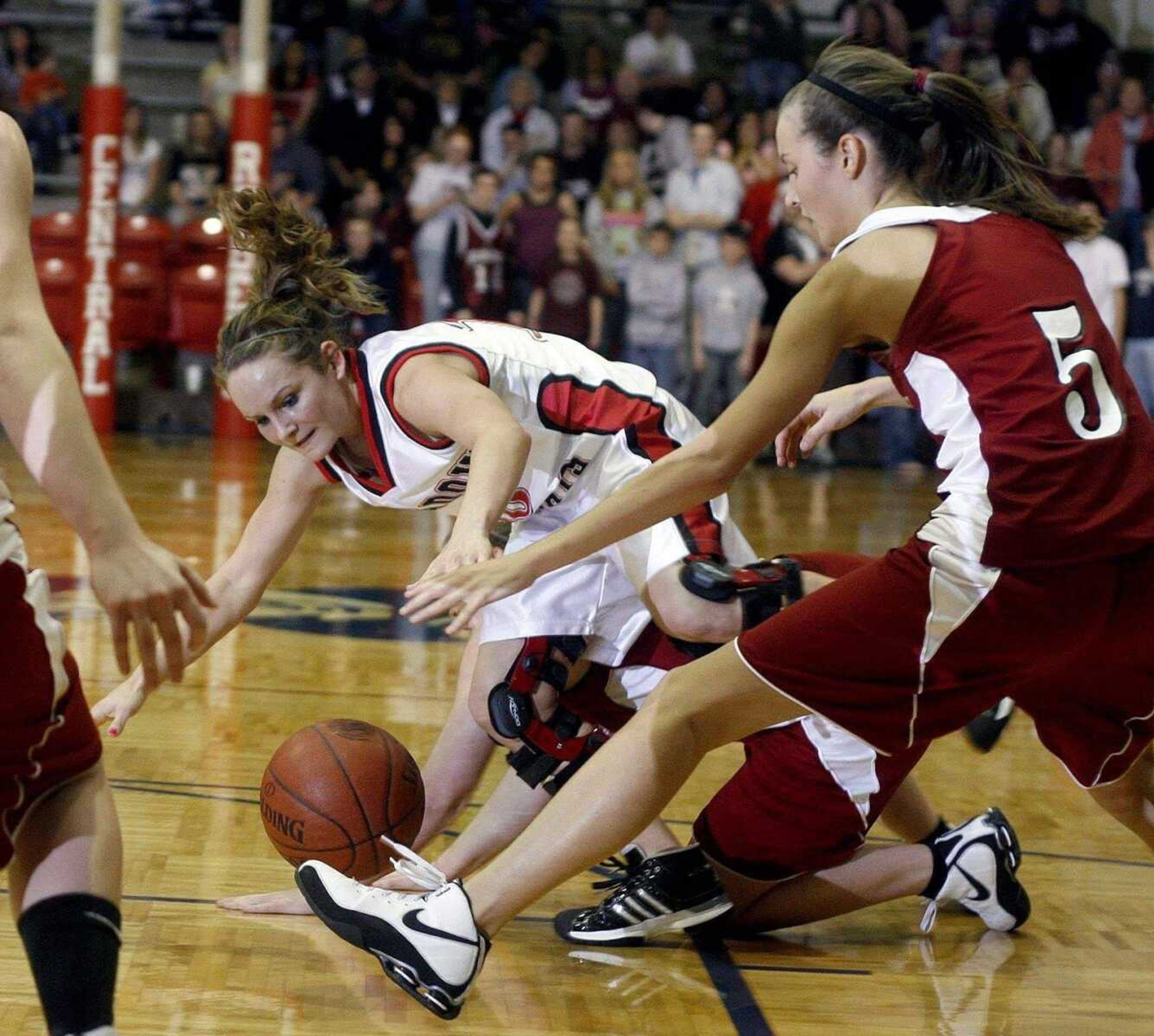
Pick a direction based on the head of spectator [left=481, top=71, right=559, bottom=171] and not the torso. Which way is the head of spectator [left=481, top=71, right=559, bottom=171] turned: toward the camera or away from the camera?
toward the camera

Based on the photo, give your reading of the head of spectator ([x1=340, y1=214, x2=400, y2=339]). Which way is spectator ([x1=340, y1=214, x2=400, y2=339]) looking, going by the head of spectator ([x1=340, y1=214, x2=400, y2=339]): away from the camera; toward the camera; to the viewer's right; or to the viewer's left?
toward the camera

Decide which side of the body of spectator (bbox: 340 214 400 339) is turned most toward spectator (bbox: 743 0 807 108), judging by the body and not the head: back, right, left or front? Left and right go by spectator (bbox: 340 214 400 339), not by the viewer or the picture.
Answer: back

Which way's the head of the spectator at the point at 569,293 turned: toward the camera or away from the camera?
toward the camera

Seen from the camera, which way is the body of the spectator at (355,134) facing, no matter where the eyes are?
toward the camera

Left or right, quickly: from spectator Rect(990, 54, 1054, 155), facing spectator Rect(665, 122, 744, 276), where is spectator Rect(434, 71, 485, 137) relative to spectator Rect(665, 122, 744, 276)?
right

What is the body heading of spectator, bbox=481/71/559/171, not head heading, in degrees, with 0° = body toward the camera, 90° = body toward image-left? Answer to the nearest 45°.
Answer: approximately 0°

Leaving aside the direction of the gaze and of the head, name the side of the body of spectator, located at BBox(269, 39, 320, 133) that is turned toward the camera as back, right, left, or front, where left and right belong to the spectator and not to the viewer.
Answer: front

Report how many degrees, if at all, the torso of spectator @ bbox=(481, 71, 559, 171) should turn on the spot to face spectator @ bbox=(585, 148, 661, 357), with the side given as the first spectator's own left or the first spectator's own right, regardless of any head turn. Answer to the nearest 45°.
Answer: approximately 45° to the first spectator's own left

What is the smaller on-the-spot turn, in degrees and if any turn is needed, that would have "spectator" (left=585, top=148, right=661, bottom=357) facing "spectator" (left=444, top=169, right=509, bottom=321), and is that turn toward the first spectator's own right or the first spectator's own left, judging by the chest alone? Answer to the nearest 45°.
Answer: approximately 90° to the first spectator's own right

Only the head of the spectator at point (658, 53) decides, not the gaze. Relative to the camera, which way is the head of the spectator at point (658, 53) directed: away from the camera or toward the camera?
toward the camera

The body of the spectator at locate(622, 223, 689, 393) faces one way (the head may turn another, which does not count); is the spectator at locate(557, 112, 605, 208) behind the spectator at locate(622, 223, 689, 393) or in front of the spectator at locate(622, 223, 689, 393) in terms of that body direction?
behind

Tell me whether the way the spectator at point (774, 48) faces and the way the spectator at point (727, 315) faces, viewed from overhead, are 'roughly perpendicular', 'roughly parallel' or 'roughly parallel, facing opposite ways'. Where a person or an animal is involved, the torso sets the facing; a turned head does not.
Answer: roughly parallel

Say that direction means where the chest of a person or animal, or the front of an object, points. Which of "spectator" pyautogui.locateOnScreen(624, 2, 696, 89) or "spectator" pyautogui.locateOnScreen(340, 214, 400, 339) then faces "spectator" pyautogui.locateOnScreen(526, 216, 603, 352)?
"spectator" pyautogui.locateOnScreen(624, 2, 696, 89)

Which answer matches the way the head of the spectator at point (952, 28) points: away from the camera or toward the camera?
toward the camera
